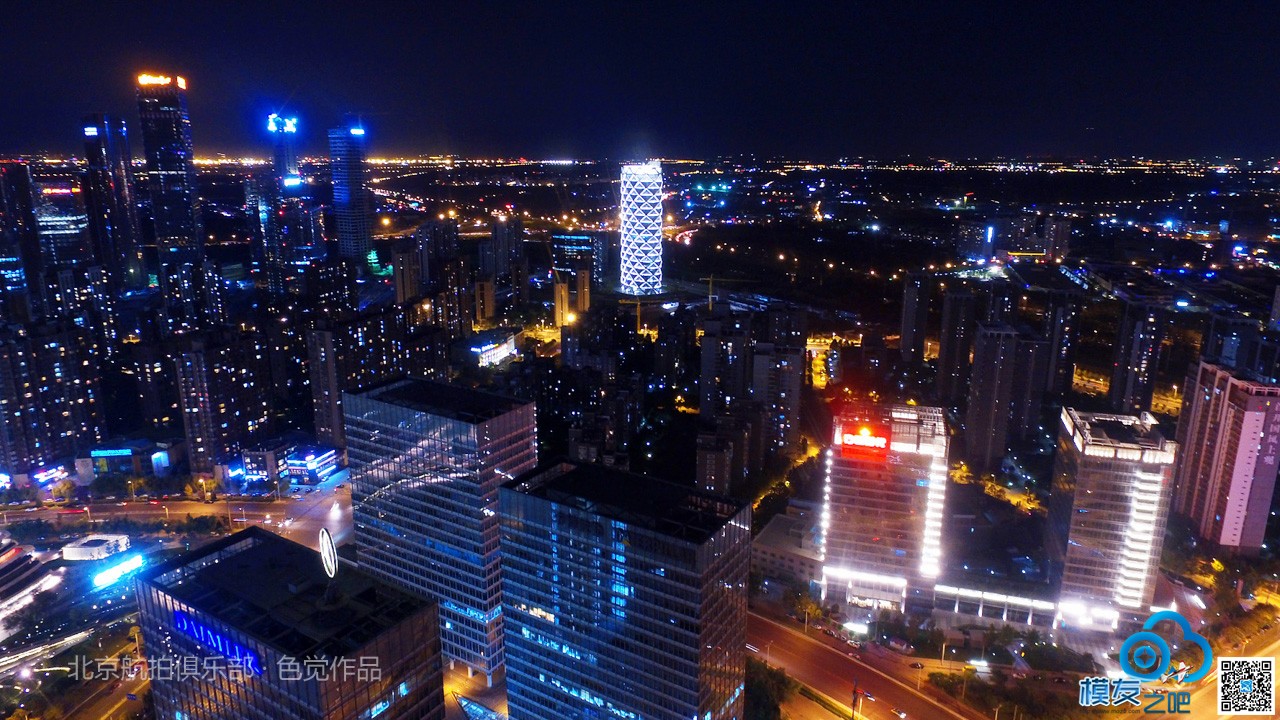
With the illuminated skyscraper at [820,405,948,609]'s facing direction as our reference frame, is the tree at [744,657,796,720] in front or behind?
in front

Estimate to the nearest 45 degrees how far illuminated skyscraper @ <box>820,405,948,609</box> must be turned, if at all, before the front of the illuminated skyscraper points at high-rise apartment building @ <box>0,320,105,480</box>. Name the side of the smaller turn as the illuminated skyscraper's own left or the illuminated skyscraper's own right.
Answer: approximately 90° to the illuminated skyscraper's own right

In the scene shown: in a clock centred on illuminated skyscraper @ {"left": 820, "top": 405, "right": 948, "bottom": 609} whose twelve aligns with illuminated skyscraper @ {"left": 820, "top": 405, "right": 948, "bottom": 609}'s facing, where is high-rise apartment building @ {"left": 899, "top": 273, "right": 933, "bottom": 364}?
The high-rise apartment building is roughly at 6 o'clock from the illuminated skyscraper.

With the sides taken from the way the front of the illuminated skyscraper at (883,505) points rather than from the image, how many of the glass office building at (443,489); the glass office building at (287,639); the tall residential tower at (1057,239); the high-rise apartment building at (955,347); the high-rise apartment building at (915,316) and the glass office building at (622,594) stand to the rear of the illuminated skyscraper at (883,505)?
3

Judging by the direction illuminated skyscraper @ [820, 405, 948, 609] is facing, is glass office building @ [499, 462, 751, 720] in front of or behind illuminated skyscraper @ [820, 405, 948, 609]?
in front

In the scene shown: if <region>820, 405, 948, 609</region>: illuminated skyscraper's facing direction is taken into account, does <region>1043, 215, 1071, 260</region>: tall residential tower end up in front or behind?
behind

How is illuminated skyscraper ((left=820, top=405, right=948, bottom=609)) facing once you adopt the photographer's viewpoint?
facing the viewer

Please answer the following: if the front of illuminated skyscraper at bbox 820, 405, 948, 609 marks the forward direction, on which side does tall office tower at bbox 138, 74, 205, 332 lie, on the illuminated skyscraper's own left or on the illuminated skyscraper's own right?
on the illuminated skyscraper's own right

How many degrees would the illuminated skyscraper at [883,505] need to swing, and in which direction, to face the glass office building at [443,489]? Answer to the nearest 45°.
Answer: approximately 45° to its right

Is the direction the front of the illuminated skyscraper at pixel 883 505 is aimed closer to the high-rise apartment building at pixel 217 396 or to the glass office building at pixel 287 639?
the glass office building

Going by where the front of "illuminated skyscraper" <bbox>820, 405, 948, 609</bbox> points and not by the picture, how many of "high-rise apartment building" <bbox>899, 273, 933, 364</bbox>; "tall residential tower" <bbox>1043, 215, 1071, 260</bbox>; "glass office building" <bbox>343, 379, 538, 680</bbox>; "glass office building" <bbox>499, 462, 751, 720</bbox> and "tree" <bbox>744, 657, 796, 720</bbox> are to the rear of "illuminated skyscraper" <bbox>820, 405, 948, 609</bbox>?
2

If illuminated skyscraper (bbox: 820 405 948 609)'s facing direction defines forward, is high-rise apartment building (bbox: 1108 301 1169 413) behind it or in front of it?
behind
